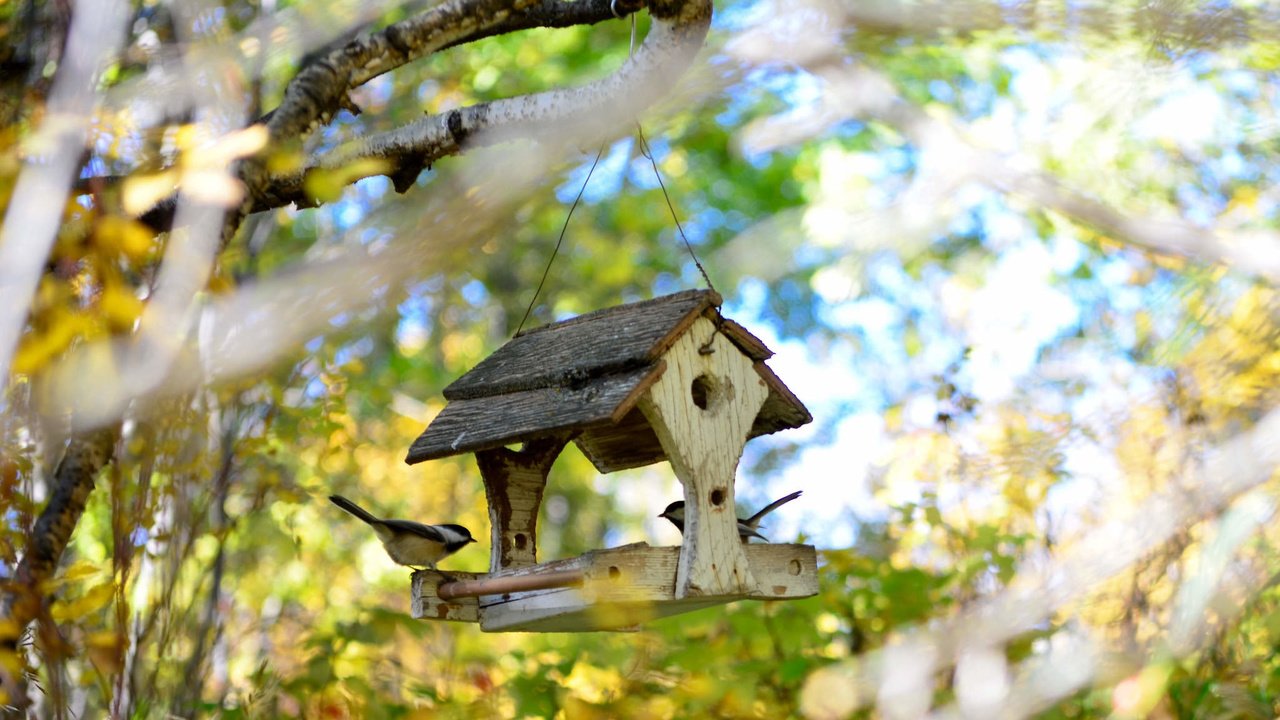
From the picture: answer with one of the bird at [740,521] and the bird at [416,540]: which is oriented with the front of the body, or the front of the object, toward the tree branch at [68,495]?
the bird at [740,521]

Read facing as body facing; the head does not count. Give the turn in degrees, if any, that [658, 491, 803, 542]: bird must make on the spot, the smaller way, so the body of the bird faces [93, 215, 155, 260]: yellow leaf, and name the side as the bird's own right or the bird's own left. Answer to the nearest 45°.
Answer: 0° — it already faces it

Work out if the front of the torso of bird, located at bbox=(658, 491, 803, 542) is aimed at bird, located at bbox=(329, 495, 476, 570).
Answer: yes

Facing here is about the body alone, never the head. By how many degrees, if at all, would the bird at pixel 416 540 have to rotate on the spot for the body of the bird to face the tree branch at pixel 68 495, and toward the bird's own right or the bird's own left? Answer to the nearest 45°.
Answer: approximately 135° to the bird's own left

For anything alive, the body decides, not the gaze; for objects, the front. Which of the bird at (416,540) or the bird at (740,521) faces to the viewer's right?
the bird at (416,540)

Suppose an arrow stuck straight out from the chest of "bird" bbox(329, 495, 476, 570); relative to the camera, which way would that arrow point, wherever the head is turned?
to the viewer's right

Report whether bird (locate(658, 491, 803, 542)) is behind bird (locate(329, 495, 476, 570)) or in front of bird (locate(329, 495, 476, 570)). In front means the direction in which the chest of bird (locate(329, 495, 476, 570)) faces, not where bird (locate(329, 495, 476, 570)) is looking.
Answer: in front

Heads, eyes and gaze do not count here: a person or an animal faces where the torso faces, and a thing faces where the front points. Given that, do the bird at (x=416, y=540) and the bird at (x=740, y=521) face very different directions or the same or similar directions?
very different directions

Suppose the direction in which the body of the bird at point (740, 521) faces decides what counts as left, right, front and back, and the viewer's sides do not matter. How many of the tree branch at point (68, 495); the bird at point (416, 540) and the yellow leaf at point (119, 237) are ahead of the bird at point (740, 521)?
3

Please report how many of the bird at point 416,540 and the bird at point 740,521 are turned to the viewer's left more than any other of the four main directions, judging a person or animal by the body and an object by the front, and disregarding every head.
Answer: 1

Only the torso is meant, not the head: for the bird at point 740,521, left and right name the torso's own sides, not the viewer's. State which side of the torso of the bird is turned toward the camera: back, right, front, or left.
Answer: left
